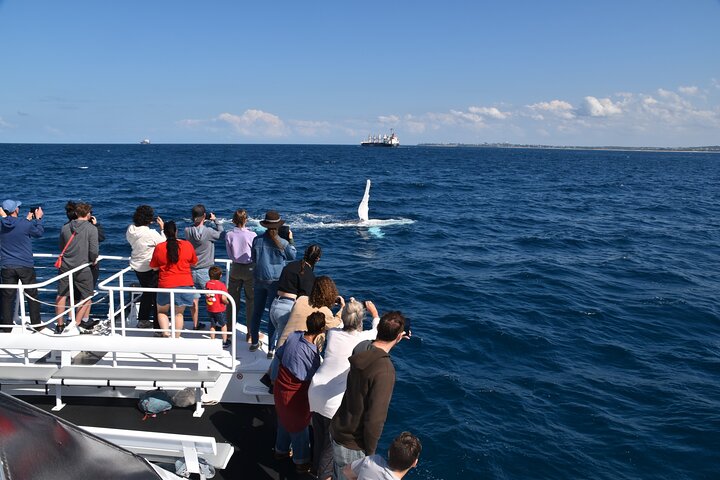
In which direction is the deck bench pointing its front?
toward the camera

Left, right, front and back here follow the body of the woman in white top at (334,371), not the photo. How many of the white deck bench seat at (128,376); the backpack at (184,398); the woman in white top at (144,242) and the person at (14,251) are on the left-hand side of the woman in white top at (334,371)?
4

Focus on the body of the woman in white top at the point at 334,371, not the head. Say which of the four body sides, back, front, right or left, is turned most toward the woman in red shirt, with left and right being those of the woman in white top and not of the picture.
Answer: left

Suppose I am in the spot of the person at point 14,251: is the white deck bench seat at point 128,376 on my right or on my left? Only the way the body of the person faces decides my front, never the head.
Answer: on my right

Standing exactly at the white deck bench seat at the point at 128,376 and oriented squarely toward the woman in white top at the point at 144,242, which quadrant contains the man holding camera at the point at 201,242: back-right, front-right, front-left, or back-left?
front-right

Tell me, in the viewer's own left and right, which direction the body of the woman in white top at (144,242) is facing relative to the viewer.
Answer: facing away from the viewer and to the right of the viewer

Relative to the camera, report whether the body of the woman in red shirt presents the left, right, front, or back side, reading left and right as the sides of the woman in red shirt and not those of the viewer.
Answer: back

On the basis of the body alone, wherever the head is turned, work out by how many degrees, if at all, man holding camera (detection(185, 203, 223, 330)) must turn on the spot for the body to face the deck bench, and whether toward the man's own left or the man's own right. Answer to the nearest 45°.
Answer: approximately 180°

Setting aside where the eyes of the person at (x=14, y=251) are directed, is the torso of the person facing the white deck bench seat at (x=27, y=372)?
no

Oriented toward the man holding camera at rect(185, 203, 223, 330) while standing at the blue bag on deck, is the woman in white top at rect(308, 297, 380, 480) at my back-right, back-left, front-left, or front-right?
back-right

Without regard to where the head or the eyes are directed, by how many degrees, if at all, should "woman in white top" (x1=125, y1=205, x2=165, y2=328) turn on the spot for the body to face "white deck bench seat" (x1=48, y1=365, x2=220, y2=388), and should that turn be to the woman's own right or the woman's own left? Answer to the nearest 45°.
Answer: approximately 135° to the woman's own right

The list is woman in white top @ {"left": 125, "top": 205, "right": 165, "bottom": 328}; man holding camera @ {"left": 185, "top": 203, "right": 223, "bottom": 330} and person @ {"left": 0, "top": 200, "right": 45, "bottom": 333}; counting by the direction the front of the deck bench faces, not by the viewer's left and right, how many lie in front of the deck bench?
0

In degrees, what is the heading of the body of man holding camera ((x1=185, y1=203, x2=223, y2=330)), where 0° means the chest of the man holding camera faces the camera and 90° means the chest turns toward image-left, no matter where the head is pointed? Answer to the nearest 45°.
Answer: approximately 225°

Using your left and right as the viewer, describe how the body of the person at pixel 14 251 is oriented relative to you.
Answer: facing away from the viewer and to the right of the viewer

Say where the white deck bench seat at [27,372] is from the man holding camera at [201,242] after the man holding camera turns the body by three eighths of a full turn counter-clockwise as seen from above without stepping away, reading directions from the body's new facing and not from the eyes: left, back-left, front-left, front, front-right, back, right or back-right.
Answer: front-left

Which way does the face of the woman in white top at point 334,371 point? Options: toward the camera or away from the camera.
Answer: away from the camera
